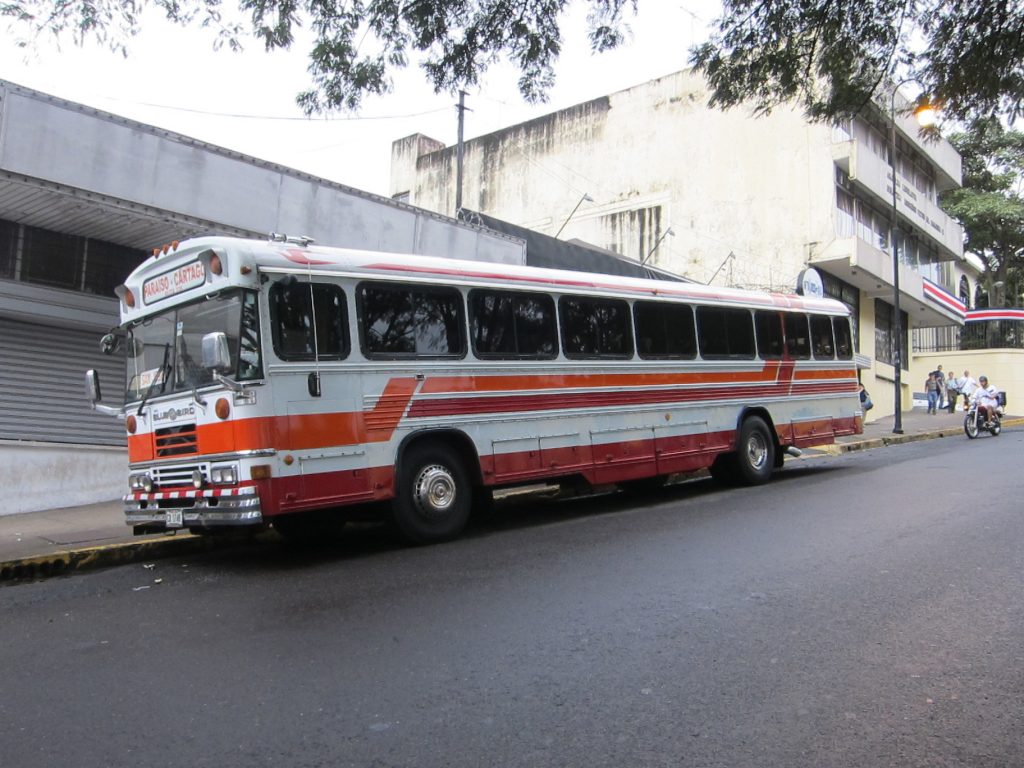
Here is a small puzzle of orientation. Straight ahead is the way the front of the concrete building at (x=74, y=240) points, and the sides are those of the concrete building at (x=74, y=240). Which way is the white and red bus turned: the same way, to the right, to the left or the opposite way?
to the right

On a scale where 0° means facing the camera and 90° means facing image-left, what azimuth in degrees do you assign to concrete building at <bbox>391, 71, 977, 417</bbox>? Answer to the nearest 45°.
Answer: approximately 315°

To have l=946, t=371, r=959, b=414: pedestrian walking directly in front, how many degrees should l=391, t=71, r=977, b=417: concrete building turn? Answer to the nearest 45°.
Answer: approximately 90° to its left

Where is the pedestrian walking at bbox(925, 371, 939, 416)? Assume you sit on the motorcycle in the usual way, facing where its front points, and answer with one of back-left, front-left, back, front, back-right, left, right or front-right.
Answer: back-right

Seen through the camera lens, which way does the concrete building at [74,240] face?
facing the viewer and to the right of the viewer

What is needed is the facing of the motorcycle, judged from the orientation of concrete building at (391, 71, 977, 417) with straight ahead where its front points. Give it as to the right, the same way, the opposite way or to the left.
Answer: to the right

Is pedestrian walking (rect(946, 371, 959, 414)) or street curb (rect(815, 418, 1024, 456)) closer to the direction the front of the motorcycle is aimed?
the street curb

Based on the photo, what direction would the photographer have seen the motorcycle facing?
facing the viewer and to the left of the viewer

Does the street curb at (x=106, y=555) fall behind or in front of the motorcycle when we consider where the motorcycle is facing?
in front

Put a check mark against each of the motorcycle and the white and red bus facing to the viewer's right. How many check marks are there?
0

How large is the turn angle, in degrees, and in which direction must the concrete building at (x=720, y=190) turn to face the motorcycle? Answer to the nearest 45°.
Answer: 0° — it already faces it

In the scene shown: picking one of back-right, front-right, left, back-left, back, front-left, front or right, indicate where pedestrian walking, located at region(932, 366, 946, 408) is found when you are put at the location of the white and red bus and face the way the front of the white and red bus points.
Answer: back

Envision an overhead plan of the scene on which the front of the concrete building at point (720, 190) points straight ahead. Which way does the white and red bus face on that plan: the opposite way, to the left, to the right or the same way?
to the right

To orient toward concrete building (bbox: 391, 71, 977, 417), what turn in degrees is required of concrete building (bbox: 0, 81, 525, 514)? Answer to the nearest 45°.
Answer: approximately 90° to its left

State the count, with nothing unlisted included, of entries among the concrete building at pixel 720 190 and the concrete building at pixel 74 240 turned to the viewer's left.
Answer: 0
